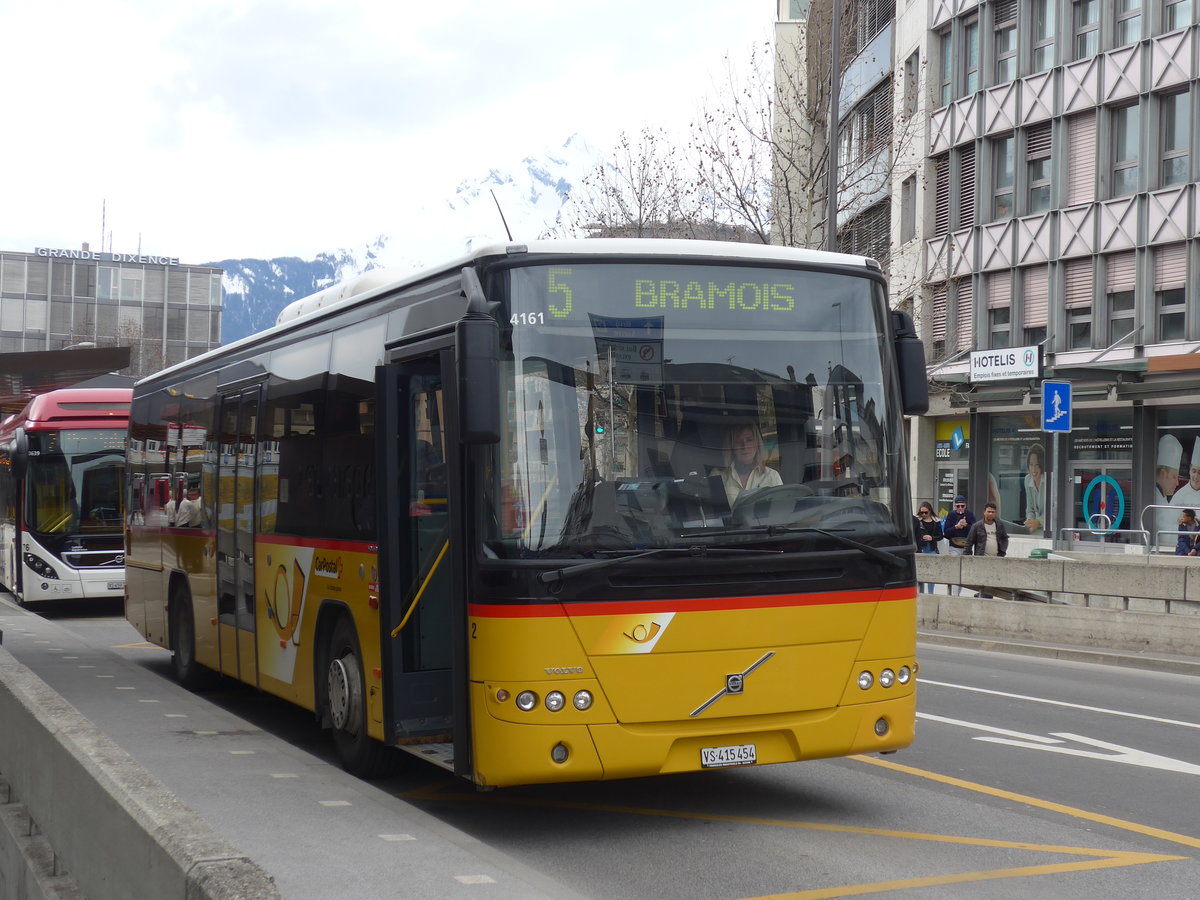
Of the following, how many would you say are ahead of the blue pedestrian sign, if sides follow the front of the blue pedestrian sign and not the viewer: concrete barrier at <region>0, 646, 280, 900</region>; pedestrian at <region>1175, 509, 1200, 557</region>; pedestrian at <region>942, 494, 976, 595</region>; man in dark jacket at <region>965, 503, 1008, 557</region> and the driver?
2

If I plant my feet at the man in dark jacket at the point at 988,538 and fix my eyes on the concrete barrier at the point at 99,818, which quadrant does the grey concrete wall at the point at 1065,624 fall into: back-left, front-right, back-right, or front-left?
front-left

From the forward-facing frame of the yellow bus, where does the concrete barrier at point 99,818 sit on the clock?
The concrete barrier is roughly at 1 o'clock from the yellow bus.

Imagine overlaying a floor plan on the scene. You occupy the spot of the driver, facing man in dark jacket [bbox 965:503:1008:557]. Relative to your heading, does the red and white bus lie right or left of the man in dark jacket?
left

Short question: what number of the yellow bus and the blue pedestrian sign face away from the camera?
0

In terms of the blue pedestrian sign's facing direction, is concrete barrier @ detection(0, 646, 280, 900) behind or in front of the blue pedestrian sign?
in front

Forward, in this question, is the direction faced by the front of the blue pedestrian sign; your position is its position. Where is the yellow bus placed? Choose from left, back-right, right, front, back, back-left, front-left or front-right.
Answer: front

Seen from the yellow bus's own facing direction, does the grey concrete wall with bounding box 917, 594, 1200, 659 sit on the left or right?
on its left

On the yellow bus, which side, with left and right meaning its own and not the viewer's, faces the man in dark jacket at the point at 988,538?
left

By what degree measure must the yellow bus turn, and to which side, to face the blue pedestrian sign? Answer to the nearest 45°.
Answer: approximately 90° to its left

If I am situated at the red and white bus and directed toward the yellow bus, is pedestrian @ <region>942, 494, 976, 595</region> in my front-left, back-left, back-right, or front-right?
front-left

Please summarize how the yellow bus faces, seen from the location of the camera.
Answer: facing the viewer and to the right of the viewer

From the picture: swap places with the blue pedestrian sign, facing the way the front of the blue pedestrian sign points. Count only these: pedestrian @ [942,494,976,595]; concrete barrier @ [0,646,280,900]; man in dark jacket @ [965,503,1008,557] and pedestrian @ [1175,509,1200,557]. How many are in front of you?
1

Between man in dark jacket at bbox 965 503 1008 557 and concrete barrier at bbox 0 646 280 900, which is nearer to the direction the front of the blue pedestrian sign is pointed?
the concrete barrier

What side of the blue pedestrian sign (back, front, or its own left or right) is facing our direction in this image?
front
